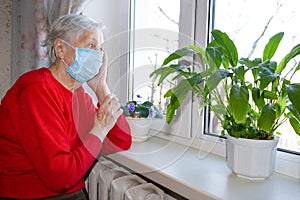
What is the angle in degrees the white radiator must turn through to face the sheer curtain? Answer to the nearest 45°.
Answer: approximately 90° to its right

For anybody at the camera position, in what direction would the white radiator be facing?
facing the viewer and to the left of the viewer

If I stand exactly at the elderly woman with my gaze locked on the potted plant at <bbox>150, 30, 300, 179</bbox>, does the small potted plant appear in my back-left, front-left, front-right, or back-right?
front-left

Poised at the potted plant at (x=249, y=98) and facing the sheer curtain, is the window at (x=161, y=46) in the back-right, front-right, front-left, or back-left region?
front-right

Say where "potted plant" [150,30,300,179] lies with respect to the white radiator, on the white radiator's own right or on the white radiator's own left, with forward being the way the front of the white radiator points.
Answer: on the white radiator's own left

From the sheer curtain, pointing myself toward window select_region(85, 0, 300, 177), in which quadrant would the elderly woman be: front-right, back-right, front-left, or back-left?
front-right
